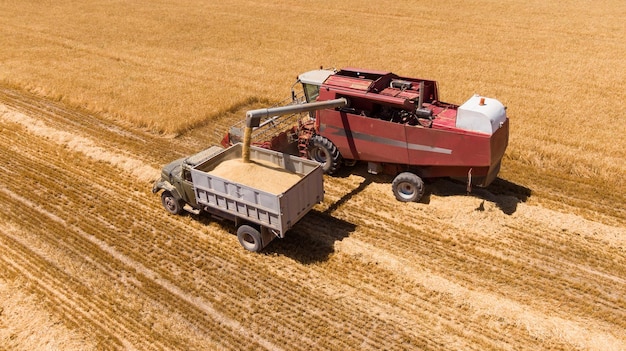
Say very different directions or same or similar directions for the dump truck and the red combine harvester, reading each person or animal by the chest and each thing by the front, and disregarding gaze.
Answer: same or similar directions

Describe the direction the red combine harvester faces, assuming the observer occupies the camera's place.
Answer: facing away from the viewer and to the left of the viewer

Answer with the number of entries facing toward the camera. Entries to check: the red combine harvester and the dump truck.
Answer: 0

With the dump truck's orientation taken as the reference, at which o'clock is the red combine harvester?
The red combine harvester is roughly at 4 o'clock from the dump truck.

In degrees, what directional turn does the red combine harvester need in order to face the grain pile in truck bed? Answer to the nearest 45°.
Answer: approximately 90° to its left

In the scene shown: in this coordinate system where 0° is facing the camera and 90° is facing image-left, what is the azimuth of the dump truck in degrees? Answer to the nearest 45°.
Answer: approximately 135°

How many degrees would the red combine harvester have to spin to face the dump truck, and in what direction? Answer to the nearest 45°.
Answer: approximately 90° to its left
